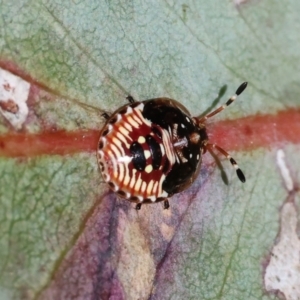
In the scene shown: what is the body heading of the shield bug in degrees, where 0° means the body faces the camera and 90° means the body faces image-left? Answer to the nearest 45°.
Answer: approximately 270°
